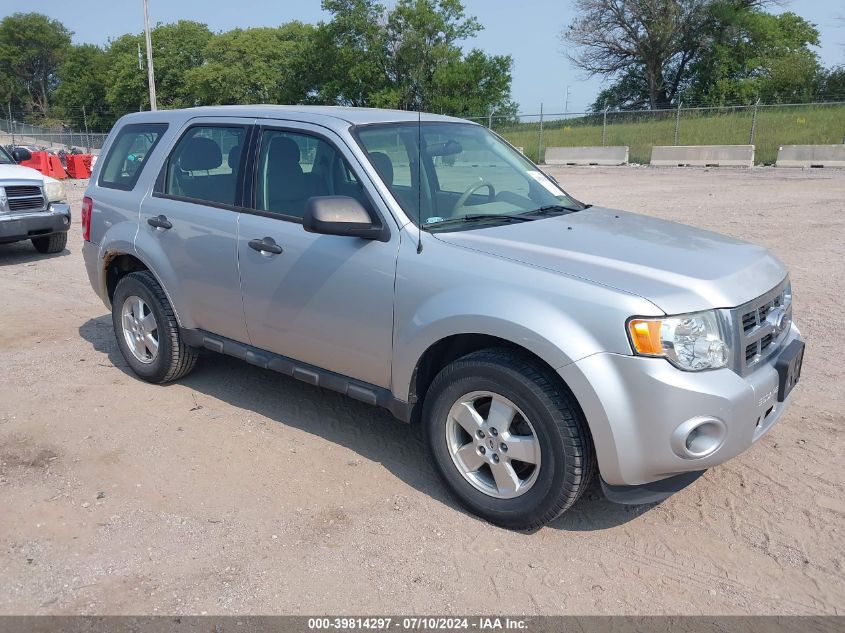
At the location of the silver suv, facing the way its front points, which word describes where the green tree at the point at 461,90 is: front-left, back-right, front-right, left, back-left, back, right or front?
back-left

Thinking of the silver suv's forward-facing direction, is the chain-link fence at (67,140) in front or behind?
behind

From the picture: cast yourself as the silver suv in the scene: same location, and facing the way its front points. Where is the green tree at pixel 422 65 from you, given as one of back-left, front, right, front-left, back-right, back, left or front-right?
back-left

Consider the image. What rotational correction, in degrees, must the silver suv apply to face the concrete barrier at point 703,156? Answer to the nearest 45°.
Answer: approximately 135° to its left

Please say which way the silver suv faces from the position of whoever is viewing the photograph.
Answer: facing the viewer and to the right of the viewer

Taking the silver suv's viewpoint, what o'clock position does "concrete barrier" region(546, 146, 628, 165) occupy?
The concrete barrier is roughly at 8 o'clock from the silver suv.

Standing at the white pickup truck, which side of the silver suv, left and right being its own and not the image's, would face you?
back

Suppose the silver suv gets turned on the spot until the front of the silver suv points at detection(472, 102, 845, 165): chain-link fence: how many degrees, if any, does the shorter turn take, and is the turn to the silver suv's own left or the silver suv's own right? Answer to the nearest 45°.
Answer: approximately 135° to the silver suv's own left
